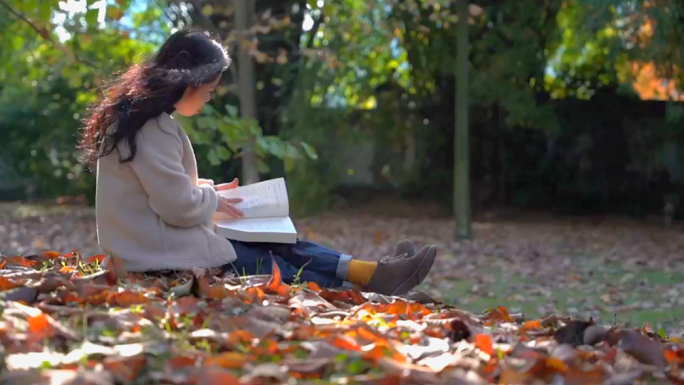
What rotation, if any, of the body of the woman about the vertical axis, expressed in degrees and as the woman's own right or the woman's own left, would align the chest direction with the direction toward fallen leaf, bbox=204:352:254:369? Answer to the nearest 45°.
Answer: approximately 90° to the woman's own right

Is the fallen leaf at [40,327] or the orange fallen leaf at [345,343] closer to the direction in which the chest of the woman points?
the orange fallen leaf

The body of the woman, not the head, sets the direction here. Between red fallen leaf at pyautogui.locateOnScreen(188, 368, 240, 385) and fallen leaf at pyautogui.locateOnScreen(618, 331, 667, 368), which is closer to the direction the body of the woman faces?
the fallen leaf

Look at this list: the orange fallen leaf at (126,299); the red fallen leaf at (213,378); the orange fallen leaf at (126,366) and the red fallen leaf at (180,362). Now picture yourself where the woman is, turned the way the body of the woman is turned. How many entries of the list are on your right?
4

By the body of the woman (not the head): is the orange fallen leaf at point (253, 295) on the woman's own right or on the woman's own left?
on the woman's own right

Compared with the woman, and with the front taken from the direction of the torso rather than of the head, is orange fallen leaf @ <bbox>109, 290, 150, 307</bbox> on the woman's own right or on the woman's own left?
on the woman's own right

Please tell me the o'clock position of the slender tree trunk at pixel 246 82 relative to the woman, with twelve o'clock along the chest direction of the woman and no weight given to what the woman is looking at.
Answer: The slender tree trunk is roughly at 9 o'clock from the woman.

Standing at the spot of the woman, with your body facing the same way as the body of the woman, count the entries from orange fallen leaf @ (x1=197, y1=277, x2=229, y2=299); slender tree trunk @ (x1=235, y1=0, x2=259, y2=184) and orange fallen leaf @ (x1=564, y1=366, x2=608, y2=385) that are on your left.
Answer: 1

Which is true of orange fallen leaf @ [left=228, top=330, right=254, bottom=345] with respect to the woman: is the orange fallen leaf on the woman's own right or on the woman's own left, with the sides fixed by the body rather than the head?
on the woman's own right

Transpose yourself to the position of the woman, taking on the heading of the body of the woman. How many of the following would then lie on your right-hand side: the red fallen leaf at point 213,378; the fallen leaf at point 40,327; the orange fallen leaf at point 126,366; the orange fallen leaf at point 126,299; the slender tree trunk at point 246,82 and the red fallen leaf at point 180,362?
5

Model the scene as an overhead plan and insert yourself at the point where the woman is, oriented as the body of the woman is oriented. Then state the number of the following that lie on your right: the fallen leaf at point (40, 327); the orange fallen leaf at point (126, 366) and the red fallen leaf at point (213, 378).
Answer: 3

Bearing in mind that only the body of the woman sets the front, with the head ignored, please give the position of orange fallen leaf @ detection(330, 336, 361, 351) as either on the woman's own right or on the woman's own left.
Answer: on the woman's own right

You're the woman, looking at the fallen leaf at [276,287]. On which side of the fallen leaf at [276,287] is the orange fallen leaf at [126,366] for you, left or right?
right

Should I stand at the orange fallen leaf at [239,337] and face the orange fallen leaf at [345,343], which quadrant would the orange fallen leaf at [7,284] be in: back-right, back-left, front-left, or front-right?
back-left

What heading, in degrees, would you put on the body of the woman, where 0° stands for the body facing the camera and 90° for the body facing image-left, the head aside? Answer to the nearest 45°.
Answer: approximately 270°

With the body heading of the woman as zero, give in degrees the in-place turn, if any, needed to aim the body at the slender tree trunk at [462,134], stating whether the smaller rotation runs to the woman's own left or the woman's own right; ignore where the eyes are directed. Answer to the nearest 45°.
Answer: approximately 45° to the woman's own left
